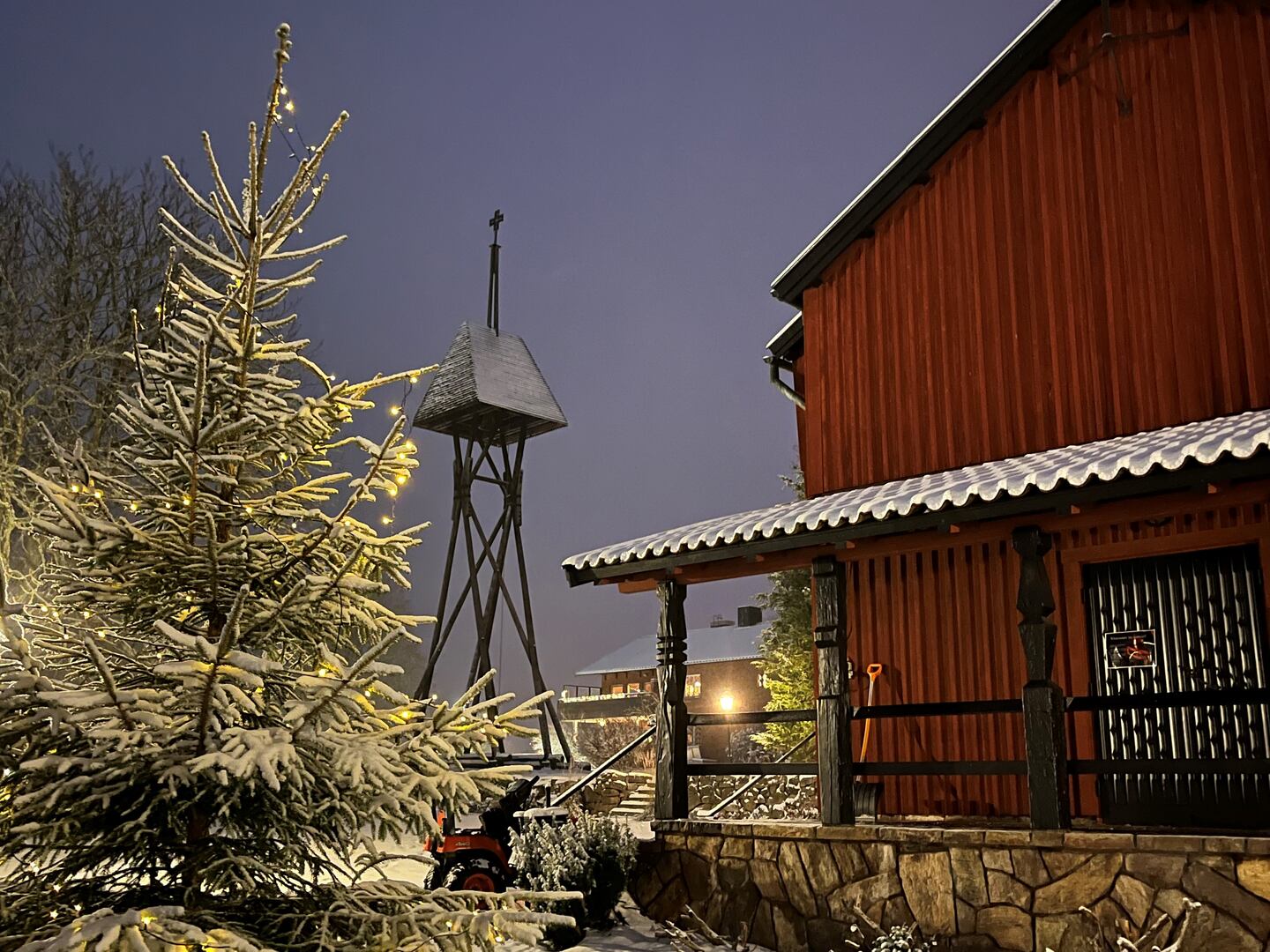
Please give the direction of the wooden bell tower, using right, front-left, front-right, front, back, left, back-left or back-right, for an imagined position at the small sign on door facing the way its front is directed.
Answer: back-right

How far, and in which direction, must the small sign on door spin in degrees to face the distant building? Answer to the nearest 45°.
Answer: approximately 135° to its right

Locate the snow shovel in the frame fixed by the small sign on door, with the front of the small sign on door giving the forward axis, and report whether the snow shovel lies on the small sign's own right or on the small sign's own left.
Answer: on the small sign's own right

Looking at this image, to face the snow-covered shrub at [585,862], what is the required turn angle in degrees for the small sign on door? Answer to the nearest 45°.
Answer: approximately 90° to its right

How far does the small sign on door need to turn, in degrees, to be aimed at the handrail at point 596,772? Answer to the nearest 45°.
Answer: approximately 90° to its right

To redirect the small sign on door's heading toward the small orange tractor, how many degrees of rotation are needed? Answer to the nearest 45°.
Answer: approximately 90° to its right

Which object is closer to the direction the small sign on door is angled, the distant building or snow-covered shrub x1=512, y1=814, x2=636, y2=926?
the snow-covered shrub

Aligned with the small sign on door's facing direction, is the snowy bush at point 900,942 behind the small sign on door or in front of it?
in front

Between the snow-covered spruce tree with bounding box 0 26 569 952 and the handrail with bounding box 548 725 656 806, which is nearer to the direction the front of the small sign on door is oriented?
the snow-covered spruce tree

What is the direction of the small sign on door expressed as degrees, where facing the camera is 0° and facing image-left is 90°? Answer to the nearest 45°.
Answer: approximately 0°

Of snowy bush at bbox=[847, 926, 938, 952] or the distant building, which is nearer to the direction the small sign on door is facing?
the snowy bush

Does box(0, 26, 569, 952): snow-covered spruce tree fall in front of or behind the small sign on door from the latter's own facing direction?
in front
